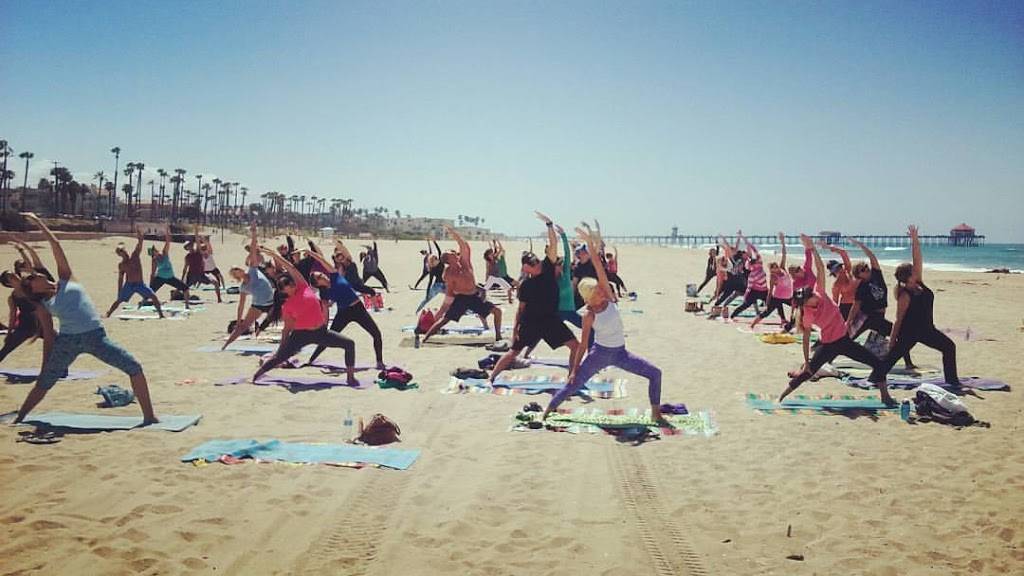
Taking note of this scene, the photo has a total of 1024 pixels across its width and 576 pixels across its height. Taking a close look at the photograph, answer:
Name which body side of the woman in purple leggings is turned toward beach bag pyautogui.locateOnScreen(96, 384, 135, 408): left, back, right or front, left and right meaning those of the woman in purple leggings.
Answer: right

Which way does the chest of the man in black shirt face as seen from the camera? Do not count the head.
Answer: toward the camera

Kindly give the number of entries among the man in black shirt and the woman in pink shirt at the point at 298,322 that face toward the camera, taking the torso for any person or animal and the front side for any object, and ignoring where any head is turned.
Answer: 2

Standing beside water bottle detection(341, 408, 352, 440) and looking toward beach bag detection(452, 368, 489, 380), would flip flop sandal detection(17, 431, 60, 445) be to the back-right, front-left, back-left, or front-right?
back-left

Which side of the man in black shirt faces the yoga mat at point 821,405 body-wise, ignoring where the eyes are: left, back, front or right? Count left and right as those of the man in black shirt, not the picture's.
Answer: left
